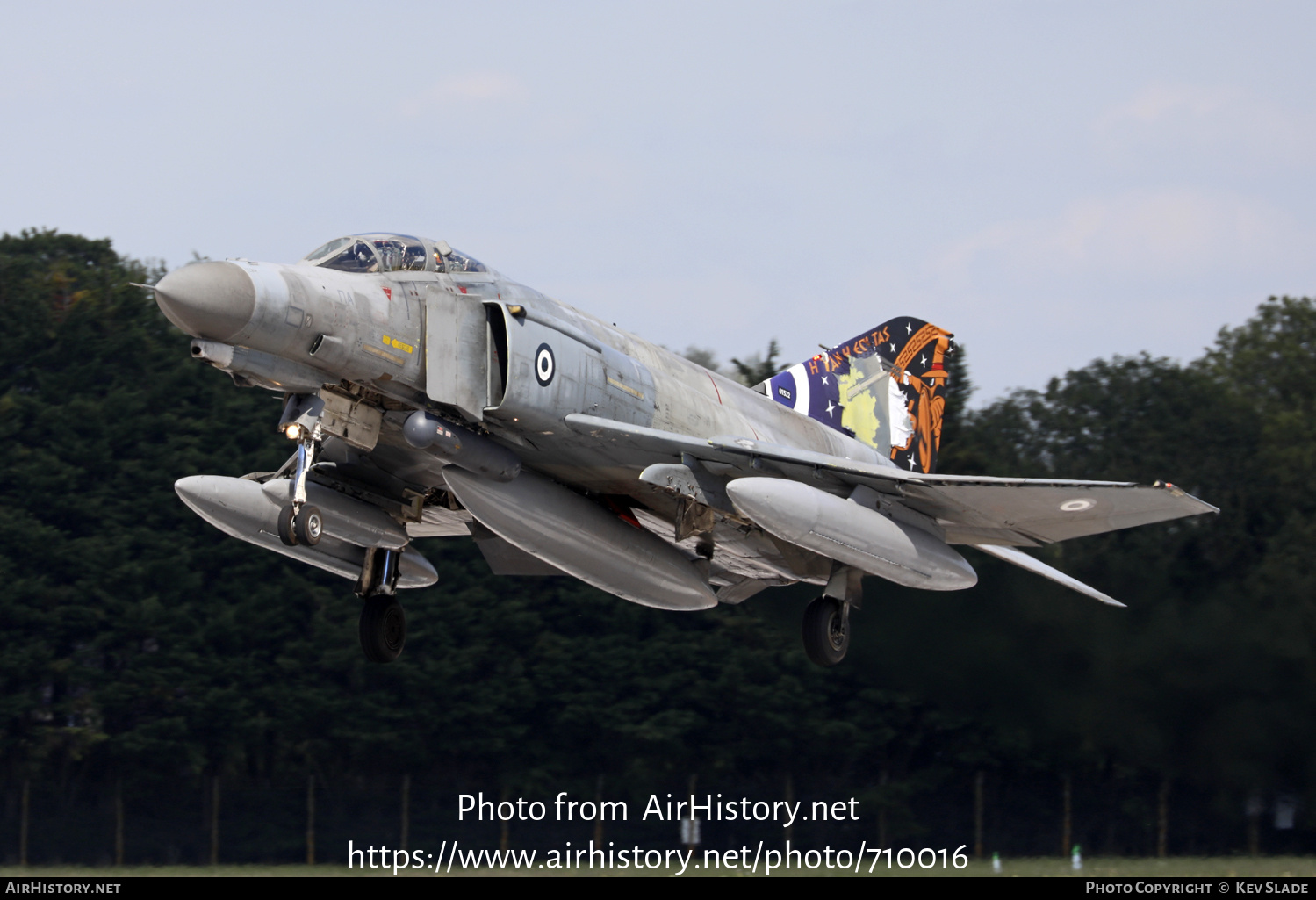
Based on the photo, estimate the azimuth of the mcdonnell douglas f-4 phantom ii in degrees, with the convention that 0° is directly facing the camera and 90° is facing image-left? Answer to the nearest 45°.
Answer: approximately 45°
